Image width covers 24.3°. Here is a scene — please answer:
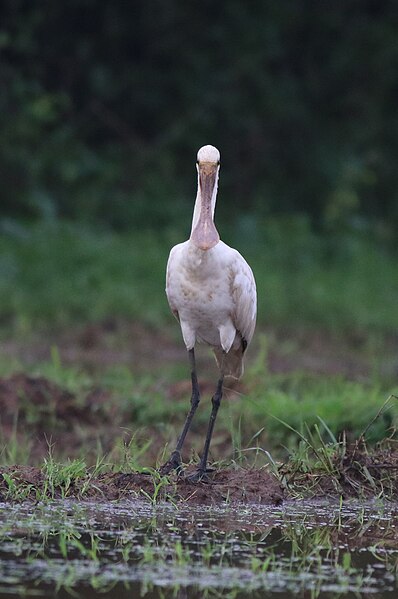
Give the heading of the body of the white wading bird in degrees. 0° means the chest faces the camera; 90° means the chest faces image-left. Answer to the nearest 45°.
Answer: approximately 0°

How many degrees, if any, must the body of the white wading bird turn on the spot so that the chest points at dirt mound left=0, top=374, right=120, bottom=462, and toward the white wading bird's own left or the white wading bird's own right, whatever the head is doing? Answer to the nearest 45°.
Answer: approximately 135° to the white wading bird's own right
